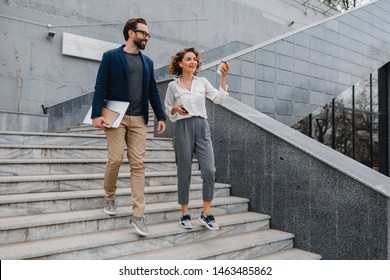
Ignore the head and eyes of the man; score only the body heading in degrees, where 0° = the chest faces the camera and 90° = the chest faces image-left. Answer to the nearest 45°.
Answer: approximately 315°

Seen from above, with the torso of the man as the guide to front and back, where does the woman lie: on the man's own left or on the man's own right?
on the man's own left
